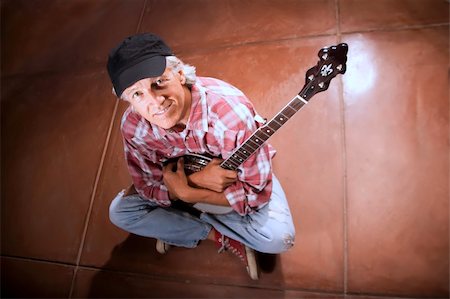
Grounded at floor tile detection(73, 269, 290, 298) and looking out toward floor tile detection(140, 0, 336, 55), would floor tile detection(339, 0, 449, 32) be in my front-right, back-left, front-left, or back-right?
front-right

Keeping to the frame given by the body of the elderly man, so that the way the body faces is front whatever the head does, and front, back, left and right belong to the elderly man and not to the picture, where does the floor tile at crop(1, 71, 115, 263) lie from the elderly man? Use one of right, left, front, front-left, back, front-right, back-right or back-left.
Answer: back-right

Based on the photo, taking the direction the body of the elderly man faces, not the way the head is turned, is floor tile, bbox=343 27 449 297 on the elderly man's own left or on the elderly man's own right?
on the elderly man's own left

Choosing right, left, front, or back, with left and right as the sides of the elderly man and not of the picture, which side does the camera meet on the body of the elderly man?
front
